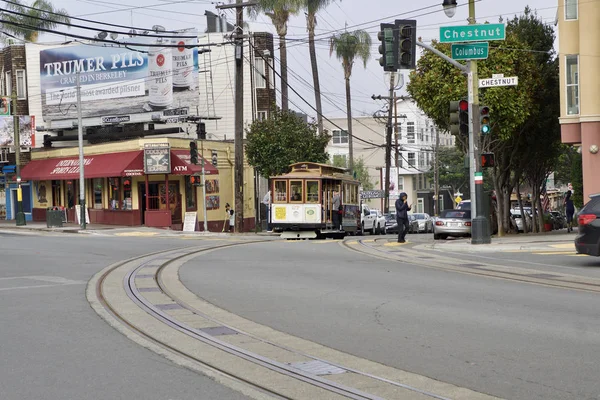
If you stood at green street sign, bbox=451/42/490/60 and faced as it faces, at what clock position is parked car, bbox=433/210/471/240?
The parked car is roughly at 6 o'clock from the green street sign.

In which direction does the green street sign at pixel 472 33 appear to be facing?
toward the camera

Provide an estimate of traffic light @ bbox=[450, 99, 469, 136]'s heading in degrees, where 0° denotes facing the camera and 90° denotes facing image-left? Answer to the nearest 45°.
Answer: approximately 315°

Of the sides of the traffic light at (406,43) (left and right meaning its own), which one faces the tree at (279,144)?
back

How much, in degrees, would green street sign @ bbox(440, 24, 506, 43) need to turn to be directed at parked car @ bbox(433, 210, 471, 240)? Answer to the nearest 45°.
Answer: approximately 180°

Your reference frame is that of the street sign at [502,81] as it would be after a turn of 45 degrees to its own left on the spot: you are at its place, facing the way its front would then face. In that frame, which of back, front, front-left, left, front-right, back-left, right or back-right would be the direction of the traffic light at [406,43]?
right

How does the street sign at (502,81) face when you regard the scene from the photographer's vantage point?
facing the viewer
